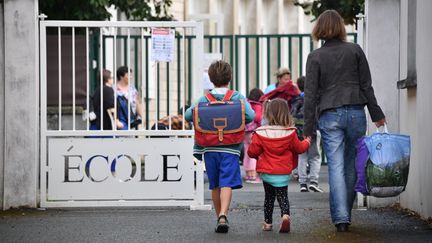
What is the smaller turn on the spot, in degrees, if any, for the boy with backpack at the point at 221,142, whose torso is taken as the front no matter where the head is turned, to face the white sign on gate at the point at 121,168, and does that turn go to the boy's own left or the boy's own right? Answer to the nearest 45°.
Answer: approximately 45° to the boy's own left

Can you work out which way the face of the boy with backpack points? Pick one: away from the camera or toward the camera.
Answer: away from the camera

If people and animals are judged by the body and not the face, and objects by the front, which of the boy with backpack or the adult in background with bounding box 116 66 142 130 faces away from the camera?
the boy with backpack

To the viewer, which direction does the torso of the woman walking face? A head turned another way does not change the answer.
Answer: away from the camera

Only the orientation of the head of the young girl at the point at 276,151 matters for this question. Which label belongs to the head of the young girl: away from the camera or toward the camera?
away from the camera

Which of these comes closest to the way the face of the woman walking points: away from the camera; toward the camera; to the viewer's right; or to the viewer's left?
away from the camera

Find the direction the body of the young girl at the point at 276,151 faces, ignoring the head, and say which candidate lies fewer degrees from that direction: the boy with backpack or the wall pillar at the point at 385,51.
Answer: the wall pillar

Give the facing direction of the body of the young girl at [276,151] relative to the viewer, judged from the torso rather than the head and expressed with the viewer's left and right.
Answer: facing away from the viewer

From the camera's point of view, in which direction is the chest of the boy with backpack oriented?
away from the camera

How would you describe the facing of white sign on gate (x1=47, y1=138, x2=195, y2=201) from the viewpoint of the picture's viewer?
facing the viewer
